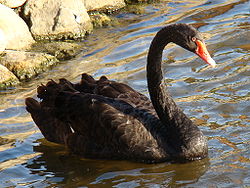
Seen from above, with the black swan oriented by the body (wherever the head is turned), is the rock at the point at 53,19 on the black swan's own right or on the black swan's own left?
on the black swan's own left

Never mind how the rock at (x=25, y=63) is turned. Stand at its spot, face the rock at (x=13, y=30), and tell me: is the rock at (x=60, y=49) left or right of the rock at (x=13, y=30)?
right

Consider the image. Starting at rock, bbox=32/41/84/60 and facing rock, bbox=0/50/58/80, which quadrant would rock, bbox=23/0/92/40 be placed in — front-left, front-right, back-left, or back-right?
back-right

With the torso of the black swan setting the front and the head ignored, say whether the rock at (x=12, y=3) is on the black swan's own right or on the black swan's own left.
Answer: on the black swan's own left

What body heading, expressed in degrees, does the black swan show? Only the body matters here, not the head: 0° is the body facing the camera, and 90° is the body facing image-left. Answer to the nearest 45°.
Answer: approximately 270°

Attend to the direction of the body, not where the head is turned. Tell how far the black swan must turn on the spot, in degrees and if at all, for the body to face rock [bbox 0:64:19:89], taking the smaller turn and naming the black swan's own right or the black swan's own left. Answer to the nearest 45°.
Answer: approximately 135° to the black swan's own left

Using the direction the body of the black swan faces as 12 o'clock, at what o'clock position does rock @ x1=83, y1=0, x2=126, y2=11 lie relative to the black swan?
The rock is roughly at 9 o'clock from the black swan.

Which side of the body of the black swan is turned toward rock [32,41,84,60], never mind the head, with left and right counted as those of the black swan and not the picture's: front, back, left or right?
left
